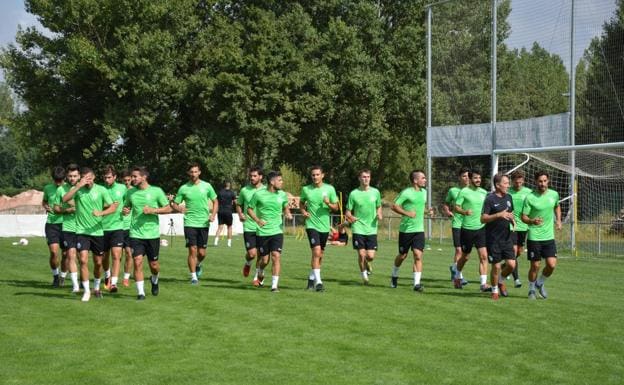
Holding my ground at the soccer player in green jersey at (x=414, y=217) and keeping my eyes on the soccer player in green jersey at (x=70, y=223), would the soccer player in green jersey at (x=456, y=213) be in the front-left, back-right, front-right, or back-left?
back-right

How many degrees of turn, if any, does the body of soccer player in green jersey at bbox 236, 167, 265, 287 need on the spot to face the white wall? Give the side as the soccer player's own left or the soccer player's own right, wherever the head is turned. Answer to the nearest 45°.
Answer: approximately 180°

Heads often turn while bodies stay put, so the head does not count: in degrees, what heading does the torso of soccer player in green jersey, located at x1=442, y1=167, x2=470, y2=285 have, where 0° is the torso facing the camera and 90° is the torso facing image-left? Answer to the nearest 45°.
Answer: approximately 315°

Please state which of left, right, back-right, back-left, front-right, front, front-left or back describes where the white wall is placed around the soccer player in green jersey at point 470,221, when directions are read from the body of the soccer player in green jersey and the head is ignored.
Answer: back

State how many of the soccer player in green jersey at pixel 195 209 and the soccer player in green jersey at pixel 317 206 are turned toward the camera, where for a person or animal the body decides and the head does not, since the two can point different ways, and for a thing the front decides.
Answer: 2
